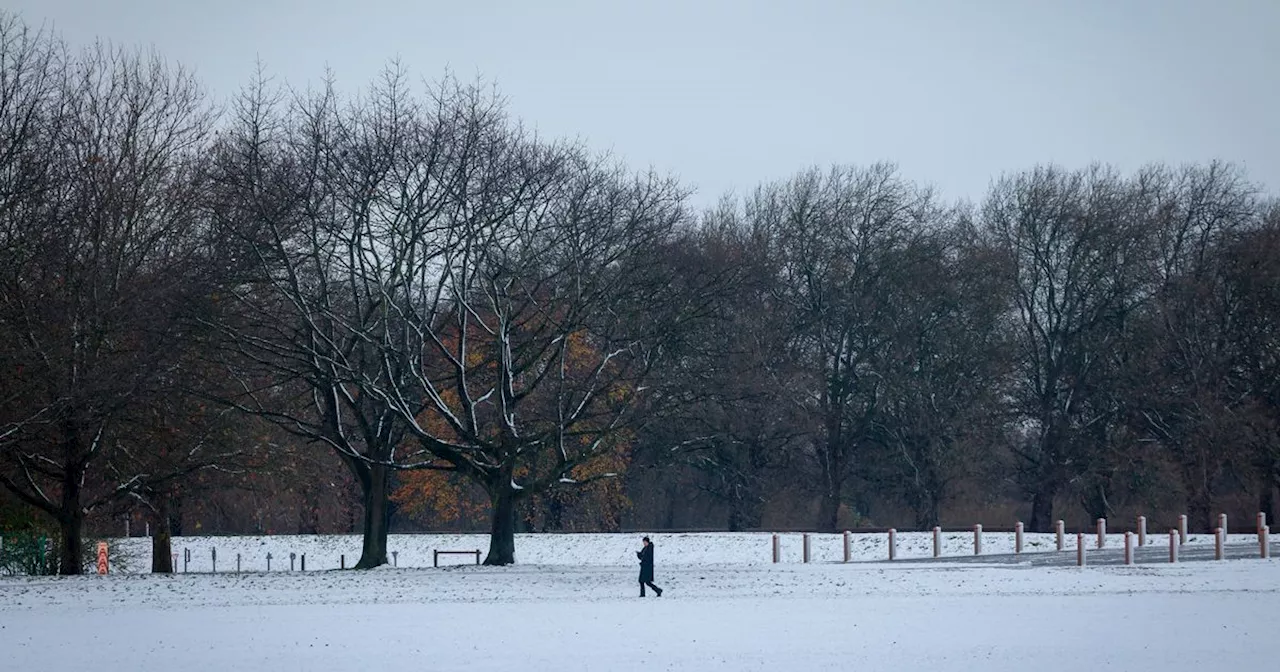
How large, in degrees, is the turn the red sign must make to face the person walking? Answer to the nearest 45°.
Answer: approximately 45° to its left

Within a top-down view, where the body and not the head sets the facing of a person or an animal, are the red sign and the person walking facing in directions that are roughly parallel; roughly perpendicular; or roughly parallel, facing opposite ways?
roughly perpendicular

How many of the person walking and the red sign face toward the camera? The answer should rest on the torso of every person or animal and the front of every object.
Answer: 1
